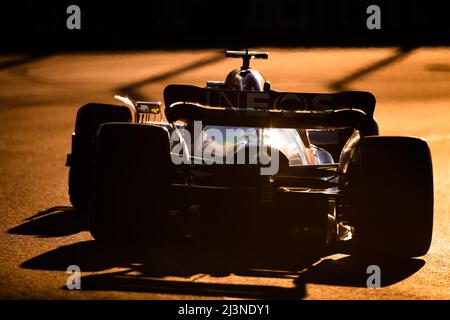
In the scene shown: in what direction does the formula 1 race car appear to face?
away from the camera
